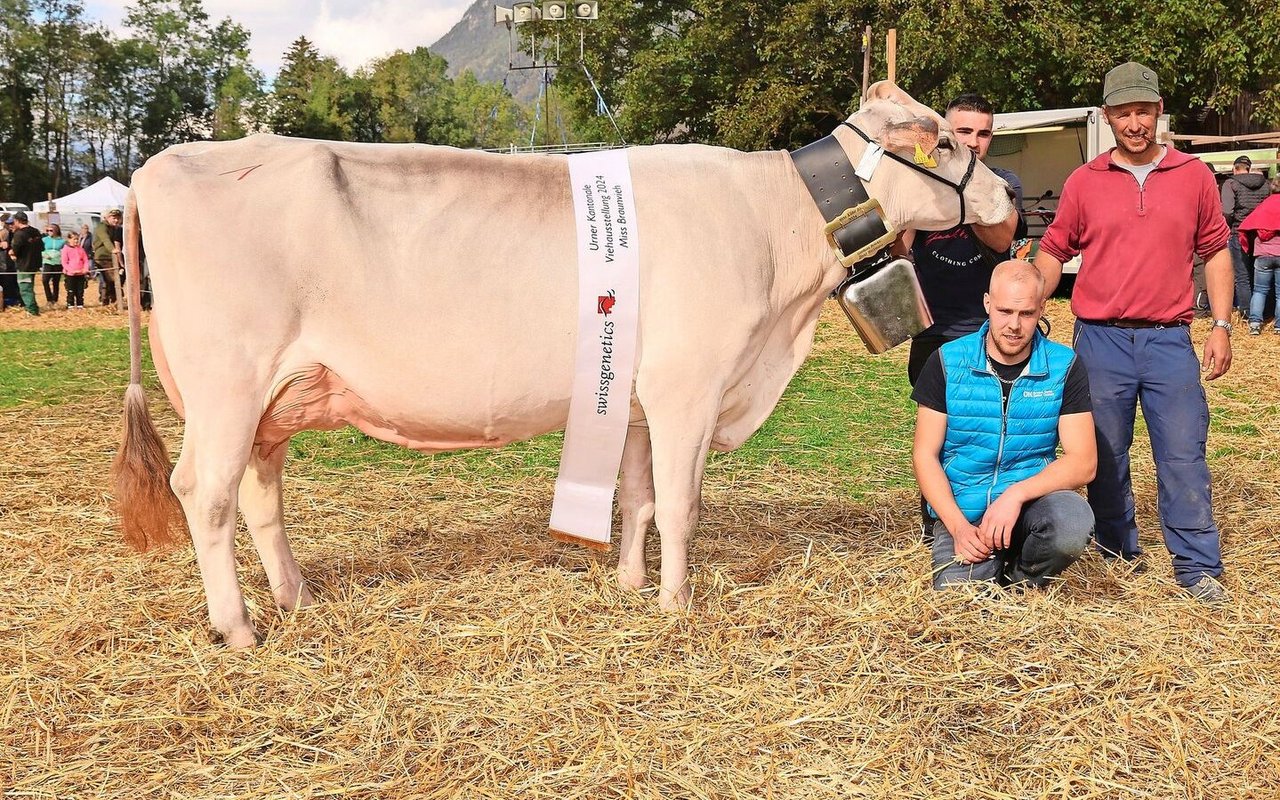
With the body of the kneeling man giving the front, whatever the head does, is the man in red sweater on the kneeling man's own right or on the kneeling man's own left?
on the kneeling man's own left

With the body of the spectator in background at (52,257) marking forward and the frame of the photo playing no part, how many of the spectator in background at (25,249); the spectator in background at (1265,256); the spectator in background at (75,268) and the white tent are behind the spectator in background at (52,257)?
1

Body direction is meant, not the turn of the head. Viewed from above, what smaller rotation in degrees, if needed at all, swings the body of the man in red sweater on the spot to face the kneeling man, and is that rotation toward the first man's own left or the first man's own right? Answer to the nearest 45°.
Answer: approximately 45° to the first man's own right

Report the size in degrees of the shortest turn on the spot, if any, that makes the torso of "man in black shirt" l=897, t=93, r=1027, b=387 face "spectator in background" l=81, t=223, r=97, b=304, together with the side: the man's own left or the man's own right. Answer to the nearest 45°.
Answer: approximately 135° to the man's own right

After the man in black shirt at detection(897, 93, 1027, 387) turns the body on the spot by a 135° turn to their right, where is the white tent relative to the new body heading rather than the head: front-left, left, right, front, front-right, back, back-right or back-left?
front

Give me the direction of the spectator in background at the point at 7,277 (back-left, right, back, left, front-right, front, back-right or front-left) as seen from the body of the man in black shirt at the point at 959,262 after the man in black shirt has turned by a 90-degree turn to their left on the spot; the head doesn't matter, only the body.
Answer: back-left

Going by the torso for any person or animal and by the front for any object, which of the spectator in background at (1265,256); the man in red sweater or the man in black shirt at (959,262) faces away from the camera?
the spectator in background

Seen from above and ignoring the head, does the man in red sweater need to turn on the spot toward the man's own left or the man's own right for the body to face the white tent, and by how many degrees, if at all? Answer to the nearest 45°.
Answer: approximately 135° to the man's own right

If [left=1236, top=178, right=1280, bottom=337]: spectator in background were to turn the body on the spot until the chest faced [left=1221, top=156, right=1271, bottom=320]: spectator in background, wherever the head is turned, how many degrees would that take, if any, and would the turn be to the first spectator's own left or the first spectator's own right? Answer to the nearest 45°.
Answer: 0° — they already face them

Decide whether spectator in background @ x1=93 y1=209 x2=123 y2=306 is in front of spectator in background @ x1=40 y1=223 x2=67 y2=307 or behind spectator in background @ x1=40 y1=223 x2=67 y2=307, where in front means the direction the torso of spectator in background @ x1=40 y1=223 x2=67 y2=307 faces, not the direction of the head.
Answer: in front

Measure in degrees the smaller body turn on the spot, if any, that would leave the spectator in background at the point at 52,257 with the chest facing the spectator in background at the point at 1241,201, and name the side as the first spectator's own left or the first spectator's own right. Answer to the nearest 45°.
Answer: approximately 45° to the first spectator's own left
